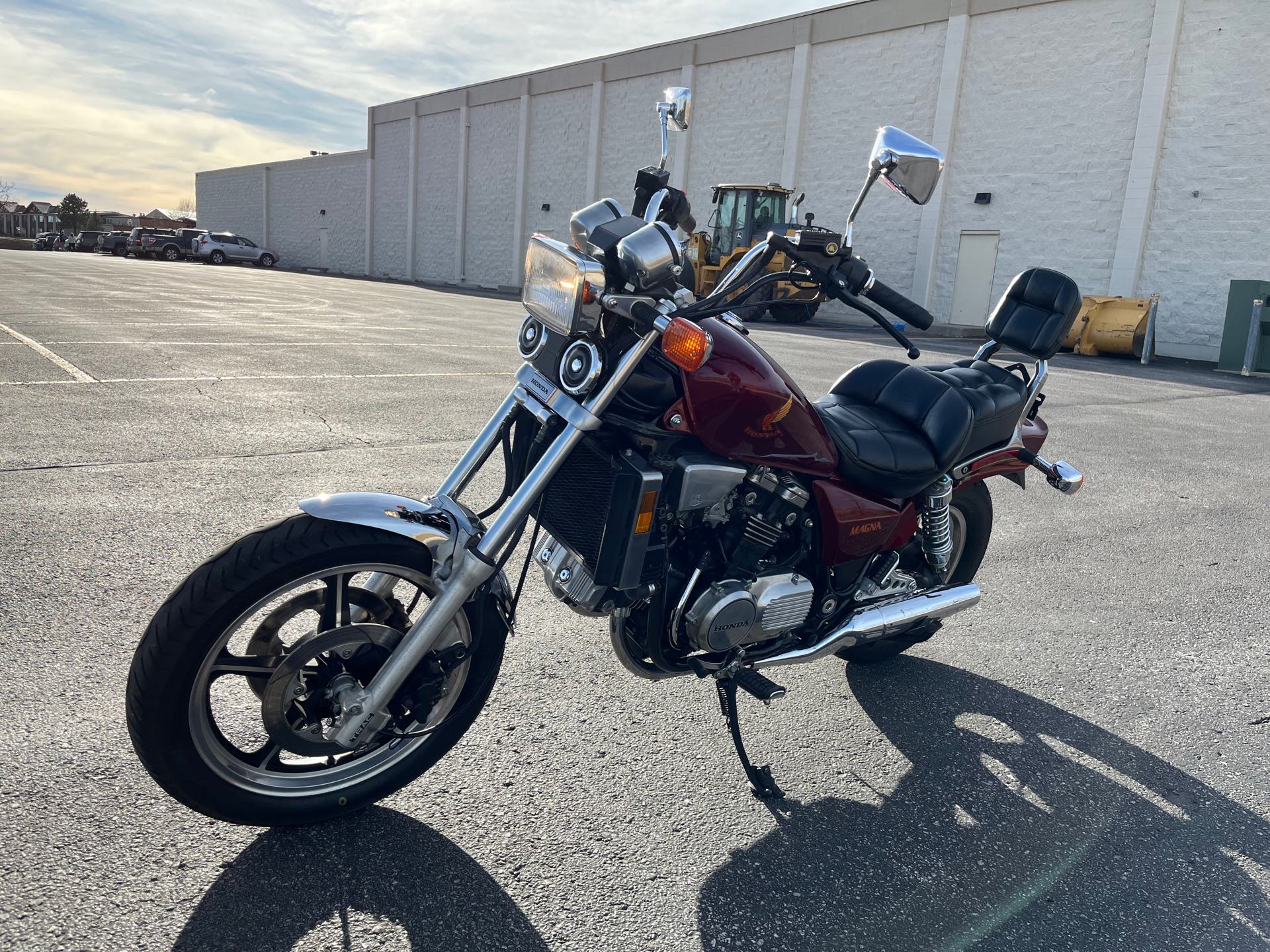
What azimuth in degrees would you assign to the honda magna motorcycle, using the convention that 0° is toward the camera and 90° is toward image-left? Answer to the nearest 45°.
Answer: approximately 45°

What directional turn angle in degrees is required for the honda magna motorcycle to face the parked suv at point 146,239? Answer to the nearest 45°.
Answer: approximately 90° to its right

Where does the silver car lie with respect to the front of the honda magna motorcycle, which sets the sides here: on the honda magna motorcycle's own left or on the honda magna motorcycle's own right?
on the honda magna motorcycle's own right

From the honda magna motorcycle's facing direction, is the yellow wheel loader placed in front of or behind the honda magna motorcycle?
behind

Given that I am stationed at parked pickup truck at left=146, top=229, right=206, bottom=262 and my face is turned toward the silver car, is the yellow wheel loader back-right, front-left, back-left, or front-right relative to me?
front-right

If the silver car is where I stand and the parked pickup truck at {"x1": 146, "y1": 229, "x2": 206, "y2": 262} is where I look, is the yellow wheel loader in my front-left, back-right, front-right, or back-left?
back-left

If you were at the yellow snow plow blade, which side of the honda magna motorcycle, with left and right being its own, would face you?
back

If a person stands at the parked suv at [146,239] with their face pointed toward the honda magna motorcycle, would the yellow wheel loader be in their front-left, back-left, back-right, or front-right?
front-left

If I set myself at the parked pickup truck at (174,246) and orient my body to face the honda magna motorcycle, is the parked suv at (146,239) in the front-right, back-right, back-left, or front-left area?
back-right
